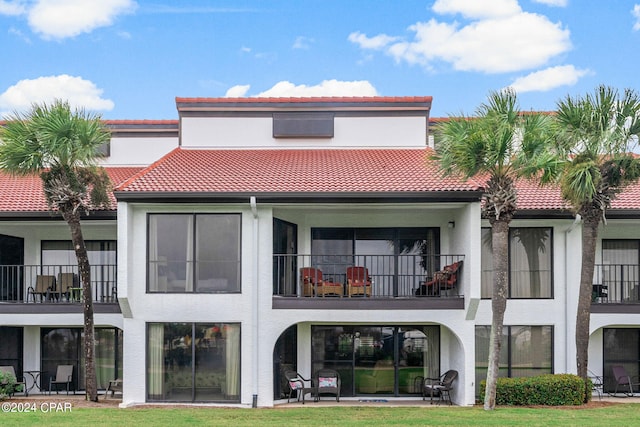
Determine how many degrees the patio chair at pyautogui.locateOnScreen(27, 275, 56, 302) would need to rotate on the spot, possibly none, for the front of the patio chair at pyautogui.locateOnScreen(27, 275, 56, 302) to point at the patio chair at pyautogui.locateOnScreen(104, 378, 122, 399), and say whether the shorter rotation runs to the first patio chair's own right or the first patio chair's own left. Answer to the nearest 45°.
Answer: approximately 90° to the first patio chair's own left

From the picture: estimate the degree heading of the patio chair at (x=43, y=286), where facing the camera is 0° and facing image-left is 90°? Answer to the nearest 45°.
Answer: approximately 45°
